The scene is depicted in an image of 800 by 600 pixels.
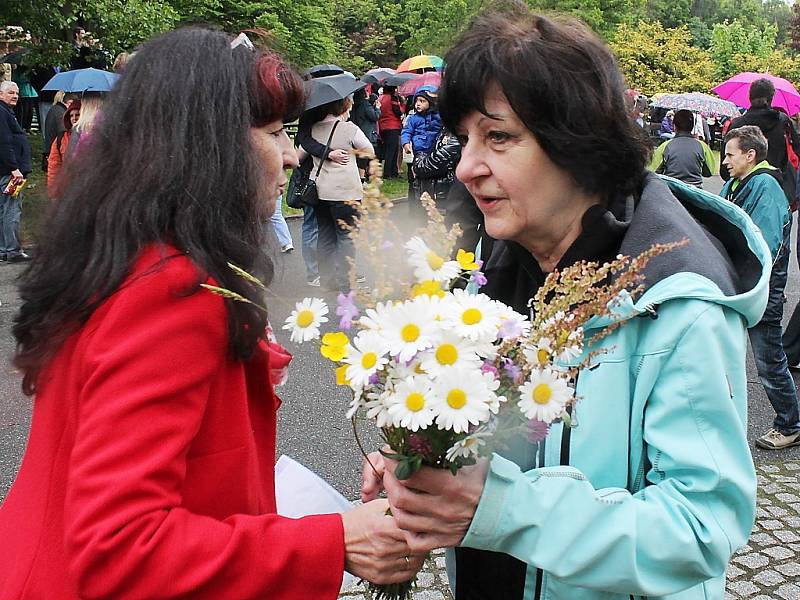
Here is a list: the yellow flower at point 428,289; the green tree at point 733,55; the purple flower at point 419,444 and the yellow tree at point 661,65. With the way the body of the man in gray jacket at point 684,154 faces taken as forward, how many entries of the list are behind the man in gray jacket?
2

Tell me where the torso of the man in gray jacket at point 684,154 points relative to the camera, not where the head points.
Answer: away from the camera

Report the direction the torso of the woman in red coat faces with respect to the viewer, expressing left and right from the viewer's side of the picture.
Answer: facing to the right of the viewer

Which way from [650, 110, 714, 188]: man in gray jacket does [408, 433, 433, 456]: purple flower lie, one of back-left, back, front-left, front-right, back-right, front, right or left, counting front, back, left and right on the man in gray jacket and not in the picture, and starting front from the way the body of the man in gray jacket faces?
back

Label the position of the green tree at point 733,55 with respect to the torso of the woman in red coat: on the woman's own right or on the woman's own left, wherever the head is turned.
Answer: on the woman's own left

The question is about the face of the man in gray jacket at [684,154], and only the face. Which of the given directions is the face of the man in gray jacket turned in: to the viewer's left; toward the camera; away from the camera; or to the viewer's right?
away from the camera

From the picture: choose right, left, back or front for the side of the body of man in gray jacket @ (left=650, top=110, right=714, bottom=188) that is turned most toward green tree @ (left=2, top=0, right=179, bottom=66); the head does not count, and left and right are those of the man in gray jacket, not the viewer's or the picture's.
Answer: left

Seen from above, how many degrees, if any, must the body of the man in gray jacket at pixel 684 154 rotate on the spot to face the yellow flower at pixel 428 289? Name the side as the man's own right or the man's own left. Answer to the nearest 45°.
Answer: approximately 180°

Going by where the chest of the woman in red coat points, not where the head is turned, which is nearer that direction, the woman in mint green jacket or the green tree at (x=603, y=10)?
the woman in mint green jacket

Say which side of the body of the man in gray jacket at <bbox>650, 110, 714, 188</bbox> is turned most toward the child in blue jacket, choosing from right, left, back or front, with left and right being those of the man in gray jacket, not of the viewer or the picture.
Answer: left

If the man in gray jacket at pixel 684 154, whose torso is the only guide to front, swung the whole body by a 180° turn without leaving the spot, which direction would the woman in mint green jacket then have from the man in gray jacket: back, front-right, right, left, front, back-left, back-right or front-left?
front
